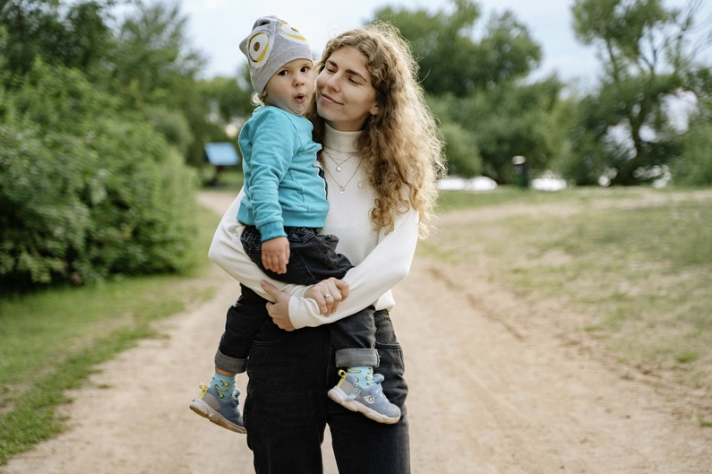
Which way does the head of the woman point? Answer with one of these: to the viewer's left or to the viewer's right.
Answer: to the viewer's left

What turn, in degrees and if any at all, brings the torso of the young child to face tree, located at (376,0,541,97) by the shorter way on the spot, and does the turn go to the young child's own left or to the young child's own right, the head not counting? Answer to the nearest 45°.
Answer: approximately 90° to the young child's own left

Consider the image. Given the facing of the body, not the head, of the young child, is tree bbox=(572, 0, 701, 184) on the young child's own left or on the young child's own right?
on the young child's own left

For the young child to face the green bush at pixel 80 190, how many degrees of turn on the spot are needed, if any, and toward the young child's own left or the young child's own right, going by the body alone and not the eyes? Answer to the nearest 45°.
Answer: approximately 135° to the young child's own left

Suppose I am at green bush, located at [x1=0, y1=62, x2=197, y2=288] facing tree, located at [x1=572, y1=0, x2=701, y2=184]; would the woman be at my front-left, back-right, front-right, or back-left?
back-right

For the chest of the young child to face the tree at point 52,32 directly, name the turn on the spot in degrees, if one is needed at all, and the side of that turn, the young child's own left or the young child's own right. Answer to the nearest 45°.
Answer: approximately 135° to the young child's own left

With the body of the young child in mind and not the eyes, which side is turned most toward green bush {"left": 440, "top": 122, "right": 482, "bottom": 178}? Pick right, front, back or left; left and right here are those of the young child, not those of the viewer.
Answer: left

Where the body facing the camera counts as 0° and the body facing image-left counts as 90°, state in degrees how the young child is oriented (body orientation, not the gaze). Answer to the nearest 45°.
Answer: approximately 270°
